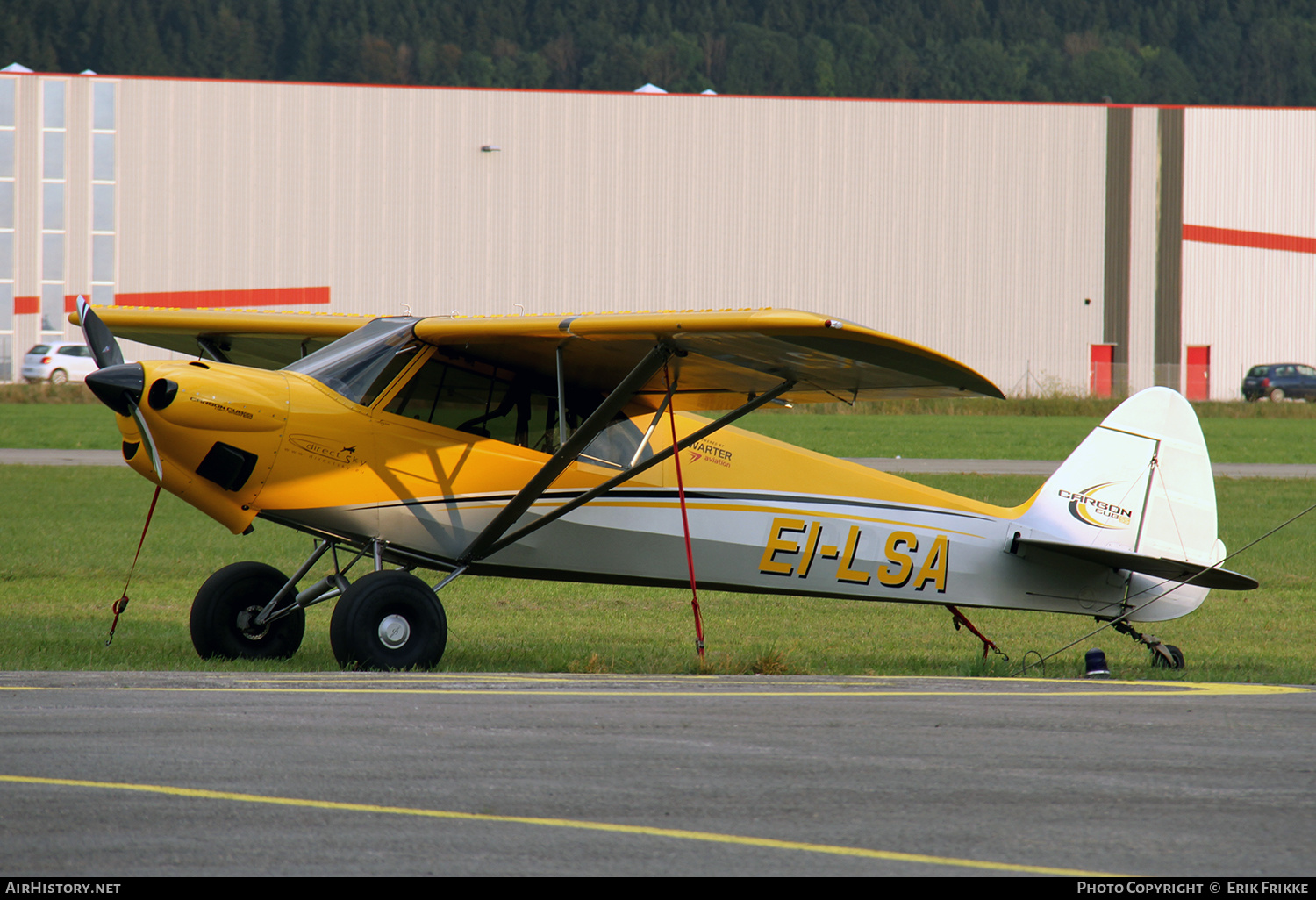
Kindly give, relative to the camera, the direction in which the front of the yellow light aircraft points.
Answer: facing the viewer and to the left of the viewer
